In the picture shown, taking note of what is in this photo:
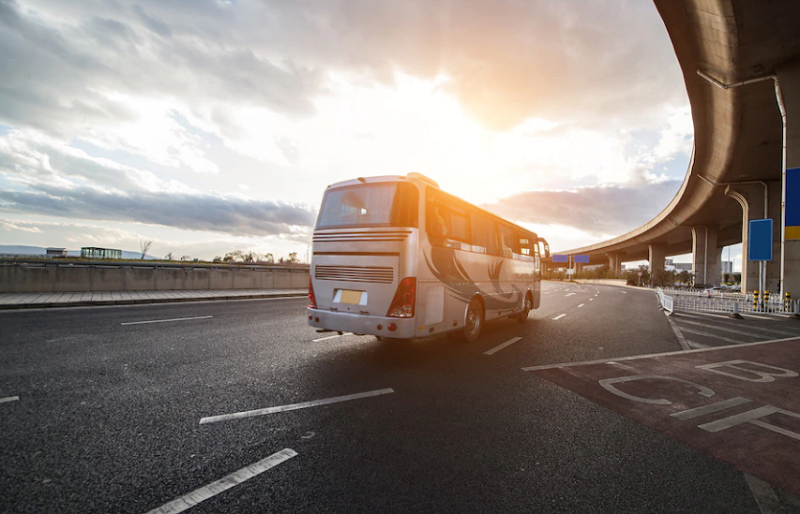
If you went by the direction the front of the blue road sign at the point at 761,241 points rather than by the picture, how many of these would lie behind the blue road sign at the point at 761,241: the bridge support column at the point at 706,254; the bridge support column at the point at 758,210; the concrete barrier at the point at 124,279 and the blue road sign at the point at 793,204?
2

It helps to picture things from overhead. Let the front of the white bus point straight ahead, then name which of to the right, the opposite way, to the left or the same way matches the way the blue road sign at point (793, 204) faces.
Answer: the opposite way

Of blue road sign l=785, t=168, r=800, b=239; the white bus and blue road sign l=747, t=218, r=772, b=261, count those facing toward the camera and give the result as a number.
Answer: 2

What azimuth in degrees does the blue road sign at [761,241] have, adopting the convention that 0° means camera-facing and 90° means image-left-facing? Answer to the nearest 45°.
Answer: approximately 0°

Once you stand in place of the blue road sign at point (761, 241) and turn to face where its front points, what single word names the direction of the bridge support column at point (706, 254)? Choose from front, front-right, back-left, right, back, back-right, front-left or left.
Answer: back

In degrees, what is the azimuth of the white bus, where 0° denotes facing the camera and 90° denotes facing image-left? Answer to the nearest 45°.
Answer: approximately 225°

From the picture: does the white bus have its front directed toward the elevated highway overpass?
yes

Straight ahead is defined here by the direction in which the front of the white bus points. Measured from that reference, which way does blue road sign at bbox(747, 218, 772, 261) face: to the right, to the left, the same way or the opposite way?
the opposite way

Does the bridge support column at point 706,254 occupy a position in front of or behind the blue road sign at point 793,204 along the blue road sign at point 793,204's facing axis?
behind
